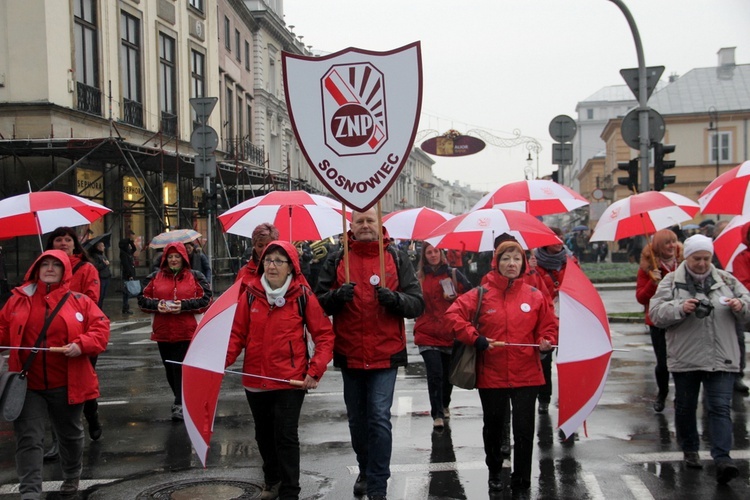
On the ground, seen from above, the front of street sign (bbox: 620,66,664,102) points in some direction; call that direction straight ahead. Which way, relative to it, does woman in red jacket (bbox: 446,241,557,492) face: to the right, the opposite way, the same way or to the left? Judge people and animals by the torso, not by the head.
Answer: the opposite way

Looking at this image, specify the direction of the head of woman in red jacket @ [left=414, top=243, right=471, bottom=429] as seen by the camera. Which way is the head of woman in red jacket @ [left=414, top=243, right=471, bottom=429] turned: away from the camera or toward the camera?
toward the camera

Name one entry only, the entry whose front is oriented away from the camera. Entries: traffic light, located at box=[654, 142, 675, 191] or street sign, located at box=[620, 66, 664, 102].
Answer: the street sign

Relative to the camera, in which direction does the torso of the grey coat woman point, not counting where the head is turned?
toward the camera

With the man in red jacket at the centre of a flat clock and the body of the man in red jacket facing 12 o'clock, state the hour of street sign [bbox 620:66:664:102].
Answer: The street sign is roughly at 7 o'clock from the man in red jacket.

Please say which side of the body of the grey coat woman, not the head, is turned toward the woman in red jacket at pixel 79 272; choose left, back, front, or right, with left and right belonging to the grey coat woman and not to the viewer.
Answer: right

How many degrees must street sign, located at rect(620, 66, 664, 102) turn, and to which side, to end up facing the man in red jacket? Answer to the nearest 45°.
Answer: approximately 180°

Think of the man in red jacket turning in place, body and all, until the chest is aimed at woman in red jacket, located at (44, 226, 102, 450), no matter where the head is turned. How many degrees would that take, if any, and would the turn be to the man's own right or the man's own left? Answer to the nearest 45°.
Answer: approximately 135° to the man's own right

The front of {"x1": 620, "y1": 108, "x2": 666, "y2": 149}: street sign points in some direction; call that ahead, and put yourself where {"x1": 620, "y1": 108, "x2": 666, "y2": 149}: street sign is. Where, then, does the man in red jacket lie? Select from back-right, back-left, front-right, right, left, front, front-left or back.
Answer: back

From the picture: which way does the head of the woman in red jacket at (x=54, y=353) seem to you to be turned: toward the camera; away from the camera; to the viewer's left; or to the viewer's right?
toward the camera

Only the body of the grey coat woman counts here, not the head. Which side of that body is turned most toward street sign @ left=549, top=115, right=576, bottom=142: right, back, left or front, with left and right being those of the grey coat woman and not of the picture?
back

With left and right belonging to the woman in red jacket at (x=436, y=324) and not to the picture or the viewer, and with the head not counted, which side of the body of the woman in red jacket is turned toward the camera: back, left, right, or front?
front

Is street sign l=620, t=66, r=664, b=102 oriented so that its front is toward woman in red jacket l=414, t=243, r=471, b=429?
no

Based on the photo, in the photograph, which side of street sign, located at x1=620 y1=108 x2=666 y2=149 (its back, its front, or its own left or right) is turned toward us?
back

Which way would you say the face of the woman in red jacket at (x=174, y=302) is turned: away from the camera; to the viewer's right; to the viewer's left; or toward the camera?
toward the camera

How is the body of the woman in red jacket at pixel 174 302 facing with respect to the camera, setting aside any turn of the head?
toward the camera
